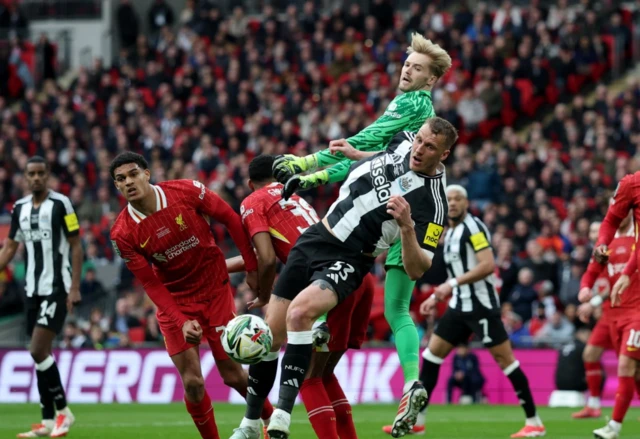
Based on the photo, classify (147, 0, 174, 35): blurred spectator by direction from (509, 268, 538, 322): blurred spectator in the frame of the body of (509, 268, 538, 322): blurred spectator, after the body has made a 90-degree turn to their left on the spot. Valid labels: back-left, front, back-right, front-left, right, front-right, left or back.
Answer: back-left

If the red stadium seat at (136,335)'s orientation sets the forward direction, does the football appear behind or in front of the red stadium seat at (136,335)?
in front

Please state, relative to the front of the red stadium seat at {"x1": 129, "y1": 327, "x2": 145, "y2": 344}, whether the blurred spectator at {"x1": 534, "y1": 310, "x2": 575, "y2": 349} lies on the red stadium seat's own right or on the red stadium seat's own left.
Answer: on the red stadium seat's own left

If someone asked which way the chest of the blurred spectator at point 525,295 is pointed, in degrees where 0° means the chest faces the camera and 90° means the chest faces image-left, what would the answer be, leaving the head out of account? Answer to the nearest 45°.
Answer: approximately 0°

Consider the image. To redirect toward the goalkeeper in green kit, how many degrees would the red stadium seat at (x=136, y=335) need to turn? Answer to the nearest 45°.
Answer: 0° — it already faces them

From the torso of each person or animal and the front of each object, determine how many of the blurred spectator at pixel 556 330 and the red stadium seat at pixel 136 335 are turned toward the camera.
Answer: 2

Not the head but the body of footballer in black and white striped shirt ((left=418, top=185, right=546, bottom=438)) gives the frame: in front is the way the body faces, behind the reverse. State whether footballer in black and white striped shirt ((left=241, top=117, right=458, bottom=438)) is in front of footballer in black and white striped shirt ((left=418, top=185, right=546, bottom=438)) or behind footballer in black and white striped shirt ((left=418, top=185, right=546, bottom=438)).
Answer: in front

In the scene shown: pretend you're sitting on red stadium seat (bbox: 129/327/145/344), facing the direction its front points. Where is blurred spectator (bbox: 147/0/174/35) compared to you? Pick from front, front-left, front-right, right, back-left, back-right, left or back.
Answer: back

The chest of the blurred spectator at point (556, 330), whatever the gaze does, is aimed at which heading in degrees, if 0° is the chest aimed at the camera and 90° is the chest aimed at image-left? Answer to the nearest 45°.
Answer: approximately 0°

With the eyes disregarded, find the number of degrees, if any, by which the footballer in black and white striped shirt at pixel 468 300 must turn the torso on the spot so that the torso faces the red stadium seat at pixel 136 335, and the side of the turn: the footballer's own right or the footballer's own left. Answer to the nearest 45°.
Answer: approximately 90° to the footballer's own right

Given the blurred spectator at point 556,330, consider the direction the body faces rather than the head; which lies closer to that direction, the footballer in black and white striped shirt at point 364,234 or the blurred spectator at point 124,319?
the footballer in black and white striped shirt

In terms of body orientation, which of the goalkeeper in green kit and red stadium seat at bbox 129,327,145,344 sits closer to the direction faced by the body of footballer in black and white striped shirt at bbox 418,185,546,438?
the goalkeeper in green kit

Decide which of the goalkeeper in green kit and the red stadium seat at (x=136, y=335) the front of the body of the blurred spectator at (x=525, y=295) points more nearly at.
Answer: the goalkeeper in green kit
